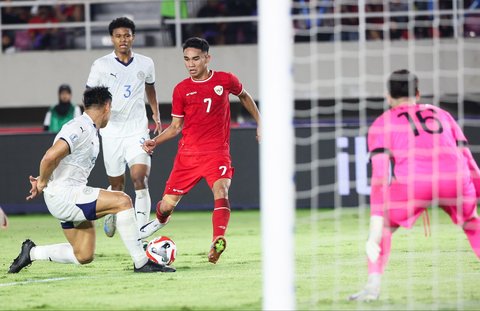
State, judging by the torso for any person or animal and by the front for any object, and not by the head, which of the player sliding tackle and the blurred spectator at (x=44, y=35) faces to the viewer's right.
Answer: the player sliding tackle

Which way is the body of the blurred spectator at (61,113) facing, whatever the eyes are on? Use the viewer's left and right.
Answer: facing the viewer

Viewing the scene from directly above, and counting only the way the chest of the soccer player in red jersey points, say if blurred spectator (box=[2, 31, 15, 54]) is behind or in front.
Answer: behind

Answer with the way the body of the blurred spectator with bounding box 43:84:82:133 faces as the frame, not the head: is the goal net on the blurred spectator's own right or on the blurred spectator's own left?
on the blurred spectator's own left

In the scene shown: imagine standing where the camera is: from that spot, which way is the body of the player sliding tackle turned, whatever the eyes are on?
to the viewer's right

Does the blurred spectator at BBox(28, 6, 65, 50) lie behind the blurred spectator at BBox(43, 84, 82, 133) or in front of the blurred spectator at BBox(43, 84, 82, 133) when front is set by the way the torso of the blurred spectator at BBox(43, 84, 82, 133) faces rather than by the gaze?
behind

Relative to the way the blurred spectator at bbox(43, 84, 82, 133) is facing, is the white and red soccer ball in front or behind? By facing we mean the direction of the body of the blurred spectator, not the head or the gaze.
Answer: in front

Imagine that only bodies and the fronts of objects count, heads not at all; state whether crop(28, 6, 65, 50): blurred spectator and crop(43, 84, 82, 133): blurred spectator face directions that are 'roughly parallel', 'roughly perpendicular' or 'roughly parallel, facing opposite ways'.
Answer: roughly parallel

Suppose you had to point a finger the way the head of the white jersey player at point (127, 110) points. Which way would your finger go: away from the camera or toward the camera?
toward the camera

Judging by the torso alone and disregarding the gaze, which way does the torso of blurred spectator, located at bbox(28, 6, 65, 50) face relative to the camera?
toward the camera

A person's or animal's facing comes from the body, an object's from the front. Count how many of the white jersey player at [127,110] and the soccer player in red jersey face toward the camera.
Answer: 2

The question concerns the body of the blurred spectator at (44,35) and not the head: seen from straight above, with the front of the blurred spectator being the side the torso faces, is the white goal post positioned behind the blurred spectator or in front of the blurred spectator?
in front

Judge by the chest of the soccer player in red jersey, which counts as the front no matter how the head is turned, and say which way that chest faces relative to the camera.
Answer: toward the camera

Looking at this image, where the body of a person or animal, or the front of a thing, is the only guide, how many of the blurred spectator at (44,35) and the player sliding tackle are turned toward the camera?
1

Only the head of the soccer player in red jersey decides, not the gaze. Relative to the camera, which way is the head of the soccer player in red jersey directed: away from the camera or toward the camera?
toward the camera

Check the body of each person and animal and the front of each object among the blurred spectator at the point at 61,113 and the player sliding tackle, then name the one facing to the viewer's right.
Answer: the player sliding tackle
